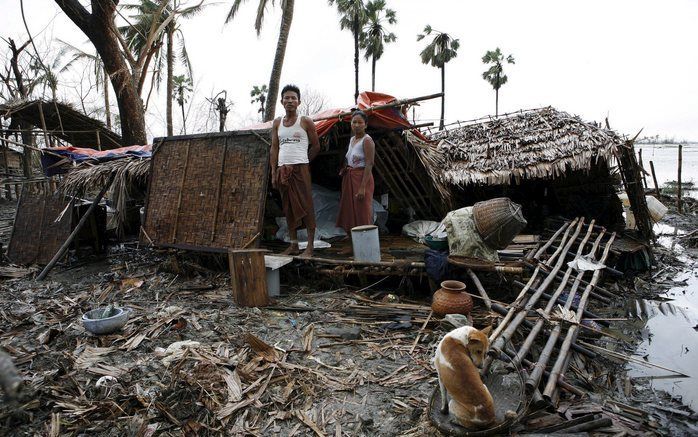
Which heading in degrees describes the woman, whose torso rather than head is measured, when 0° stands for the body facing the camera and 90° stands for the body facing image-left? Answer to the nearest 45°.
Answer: approximately 45°

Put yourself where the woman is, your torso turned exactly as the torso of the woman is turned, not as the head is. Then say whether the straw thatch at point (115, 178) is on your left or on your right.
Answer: on your right

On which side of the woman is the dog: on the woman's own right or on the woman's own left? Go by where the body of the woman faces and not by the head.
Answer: on the woman's own left

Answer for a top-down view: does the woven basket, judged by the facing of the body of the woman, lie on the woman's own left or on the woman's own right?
on the woman's own left

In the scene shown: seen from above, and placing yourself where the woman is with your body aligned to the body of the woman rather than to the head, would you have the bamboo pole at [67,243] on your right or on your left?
on your right

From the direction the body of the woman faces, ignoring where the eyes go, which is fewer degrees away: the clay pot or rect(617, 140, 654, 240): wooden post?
the clay pot

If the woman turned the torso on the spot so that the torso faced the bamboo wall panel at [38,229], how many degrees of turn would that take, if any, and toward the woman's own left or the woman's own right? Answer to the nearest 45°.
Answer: approximately 45° to the woman's own right
